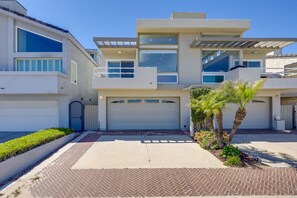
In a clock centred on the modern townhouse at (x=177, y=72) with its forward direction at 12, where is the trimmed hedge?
The trimmed hedge is roughly at 1 o'clock from the modern townhouse.

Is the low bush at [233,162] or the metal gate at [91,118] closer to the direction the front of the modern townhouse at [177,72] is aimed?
the low bush

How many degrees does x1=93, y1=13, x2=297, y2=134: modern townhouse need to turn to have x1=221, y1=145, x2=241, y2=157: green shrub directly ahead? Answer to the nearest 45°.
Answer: approximately 45° to its left

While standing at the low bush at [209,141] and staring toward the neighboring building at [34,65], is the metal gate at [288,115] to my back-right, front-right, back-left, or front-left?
back-right

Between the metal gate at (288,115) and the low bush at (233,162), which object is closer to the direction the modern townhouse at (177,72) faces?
the low bush

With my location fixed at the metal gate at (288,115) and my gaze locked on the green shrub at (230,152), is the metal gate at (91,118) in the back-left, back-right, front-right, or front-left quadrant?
front-right

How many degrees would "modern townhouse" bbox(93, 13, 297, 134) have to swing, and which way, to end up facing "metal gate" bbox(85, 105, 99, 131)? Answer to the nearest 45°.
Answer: approximately 90° to its right

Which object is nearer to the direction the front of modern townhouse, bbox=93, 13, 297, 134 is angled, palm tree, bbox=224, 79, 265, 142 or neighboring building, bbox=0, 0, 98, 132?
the palm tree

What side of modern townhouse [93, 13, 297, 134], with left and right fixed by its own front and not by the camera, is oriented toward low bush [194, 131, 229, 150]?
front

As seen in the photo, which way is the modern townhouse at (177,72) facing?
toward the camera

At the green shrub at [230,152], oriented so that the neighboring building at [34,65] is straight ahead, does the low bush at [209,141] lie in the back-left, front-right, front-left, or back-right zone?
front-right

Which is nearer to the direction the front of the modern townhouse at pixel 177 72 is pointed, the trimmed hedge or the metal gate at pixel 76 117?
the trimmed hedge

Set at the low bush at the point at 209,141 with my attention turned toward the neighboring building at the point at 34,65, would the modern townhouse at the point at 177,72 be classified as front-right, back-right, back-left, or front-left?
front-right

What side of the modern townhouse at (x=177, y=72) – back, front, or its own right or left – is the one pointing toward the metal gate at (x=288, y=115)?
left

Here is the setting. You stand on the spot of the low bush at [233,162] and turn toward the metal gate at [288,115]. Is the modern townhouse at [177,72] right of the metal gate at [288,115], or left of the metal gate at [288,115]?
left

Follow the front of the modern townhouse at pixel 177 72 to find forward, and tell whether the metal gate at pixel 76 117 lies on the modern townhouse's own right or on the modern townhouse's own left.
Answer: on the modern townhouse's own right

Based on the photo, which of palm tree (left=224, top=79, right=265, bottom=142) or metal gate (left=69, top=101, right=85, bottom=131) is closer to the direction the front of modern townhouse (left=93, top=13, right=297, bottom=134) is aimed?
the palm tree

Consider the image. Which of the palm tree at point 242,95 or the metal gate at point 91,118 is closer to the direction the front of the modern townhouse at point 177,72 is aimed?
the palm tree
